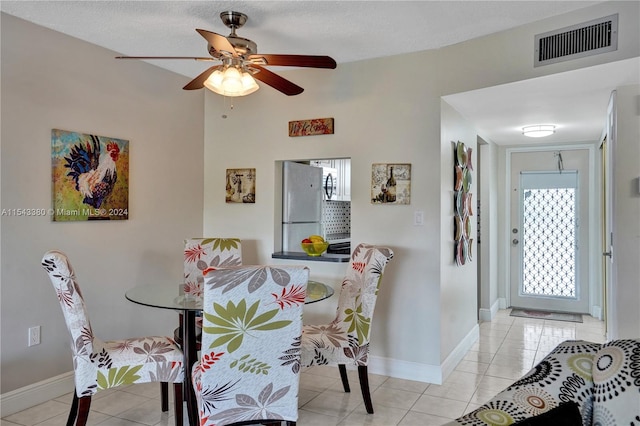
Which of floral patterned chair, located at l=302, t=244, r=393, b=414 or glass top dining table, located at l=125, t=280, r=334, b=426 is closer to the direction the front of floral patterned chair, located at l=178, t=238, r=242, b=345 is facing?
the glass top dining table

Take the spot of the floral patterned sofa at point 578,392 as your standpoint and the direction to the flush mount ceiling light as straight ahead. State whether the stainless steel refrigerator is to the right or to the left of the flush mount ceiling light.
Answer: left

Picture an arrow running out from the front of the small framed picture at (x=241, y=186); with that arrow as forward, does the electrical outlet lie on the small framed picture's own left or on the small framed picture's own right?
on the small framed picture's own right

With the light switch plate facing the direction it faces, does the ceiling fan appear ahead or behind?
ahead

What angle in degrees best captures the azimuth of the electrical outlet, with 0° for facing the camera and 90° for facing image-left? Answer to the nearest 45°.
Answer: approximately 315°

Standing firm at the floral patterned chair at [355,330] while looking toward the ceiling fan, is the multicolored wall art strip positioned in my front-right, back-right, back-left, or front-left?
back-right

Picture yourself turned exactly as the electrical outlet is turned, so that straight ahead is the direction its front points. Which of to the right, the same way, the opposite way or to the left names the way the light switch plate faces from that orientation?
to the right

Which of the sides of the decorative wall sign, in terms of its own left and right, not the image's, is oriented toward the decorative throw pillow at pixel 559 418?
front

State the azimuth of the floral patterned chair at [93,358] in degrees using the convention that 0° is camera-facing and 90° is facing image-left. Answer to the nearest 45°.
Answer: approximately 270°

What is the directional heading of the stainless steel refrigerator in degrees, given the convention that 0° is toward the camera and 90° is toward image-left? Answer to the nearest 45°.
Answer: approximately 315°

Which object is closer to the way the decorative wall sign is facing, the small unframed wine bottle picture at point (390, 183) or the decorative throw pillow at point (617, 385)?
the decorative throw pillow

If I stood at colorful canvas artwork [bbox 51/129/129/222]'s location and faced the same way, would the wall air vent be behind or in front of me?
in front

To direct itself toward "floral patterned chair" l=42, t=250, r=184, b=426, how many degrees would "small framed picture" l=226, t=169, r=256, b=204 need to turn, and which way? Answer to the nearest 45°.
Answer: approximately 45° to its right

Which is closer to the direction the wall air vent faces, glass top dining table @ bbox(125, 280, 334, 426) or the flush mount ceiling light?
the glass top dining table
